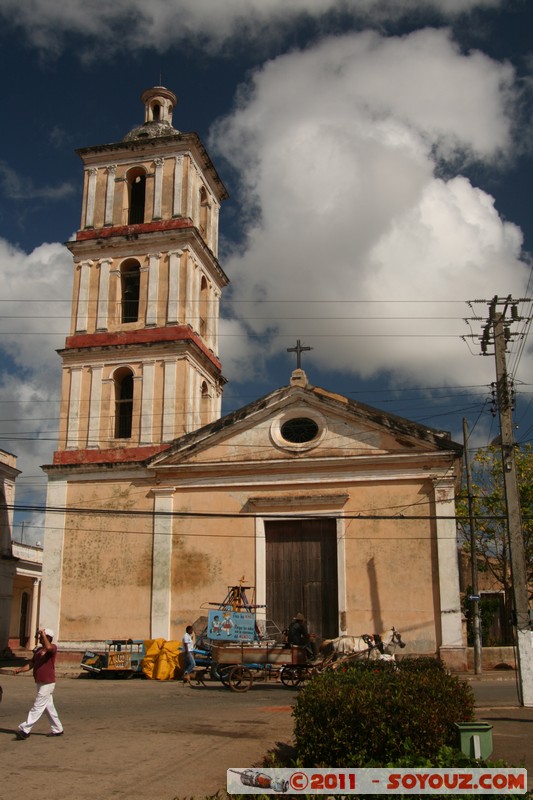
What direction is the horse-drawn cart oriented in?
to the viewer's right

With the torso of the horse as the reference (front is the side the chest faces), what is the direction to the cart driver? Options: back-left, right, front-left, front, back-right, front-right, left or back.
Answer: back-right

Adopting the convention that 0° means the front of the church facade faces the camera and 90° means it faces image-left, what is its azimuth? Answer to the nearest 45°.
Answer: approximately 0°

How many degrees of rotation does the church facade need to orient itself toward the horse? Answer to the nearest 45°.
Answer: approximately 45° to its left

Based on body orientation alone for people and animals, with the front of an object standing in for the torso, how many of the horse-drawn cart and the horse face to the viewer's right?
2

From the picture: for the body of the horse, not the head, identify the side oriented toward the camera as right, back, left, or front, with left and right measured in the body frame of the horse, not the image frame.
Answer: right

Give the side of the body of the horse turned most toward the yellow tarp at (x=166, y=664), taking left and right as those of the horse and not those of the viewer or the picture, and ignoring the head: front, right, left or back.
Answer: back

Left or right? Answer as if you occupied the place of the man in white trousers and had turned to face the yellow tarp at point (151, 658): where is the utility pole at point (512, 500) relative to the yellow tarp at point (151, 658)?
right

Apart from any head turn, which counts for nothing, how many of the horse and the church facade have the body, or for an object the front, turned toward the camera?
1

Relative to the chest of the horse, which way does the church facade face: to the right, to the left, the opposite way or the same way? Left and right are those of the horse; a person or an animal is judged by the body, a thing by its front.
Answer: to the right

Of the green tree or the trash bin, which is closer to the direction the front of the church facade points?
the trash bin

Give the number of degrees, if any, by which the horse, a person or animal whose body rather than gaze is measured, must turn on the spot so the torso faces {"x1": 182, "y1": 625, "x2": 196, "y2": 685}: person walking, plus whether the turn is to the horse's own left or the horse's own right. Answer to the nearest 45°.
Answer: approximately 180°

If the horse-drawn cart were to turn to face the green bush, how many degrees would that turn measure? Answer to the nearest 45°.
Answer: approximately 90° to its right
